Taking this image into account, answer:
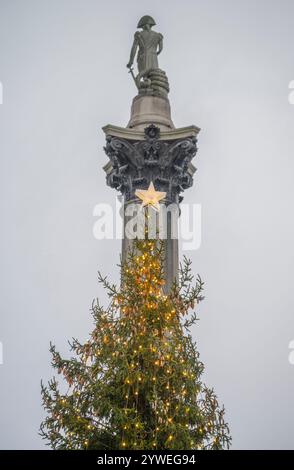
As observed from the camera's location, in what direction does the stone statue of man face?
facing away from the viewer
